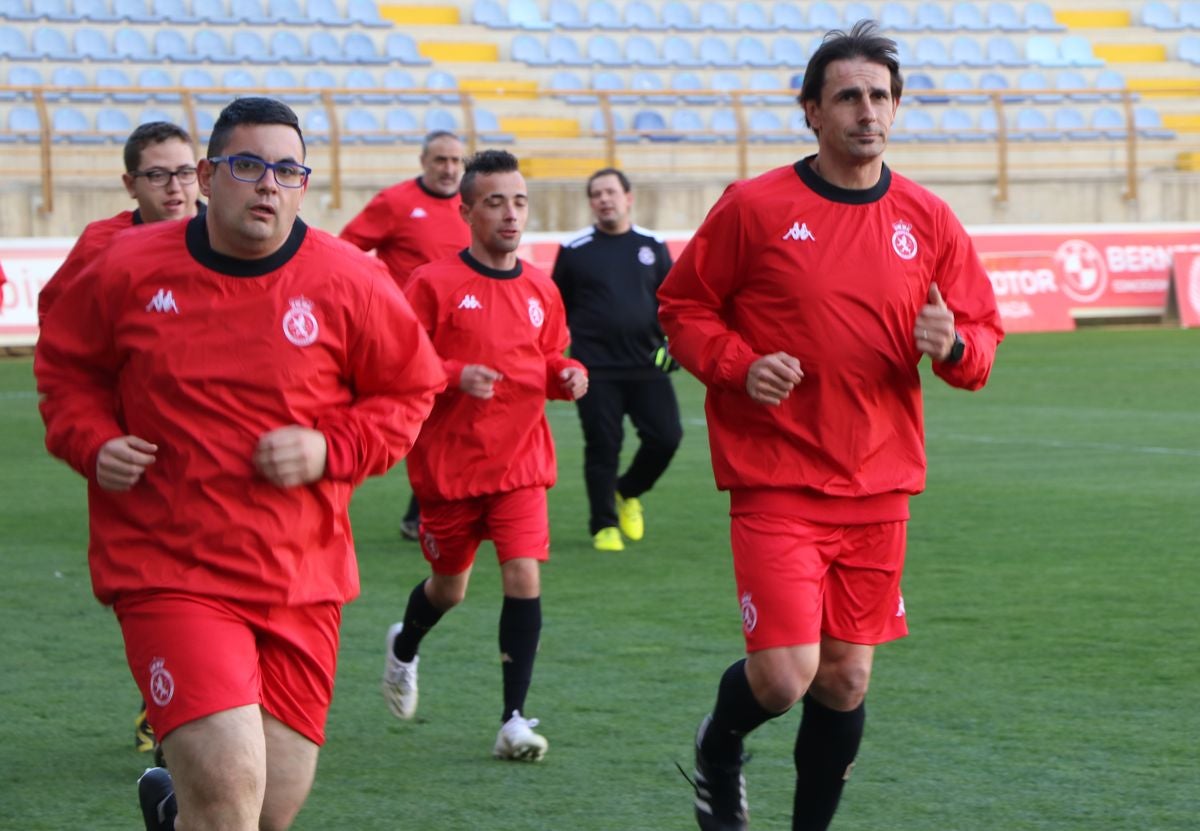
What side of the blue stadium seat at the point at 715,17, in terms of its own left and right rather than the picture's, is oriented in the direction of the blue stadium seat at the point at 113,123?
right

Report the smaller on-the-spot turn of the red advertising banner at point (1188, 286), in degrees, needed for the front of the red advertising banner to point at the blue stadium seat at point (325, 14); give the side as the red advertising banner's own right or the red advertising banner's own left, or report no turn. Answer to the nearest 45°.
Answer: approximately 90° to the red advertising banner's own right

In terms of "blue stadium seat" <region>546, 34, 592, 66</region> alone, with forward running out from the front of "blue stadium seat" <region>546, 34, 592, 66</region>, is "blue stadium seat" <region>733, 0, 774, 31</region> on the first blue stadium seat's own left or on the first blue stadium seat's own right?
on the first blue stadium seat's own left

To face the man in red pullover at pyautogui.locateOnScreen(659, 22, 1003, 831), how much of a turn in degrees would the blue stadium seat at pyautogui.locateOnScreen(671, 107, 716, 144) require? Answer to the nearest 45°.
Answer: approximately 45° to its right

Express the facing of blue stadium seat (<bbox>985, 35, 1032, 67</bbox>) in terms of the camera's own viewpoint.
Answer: facing the viewer and to the right of the viewer

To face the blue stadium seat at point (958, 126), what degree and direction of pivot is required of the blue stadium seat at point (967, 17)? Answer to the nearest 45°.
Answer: approximately 45° to its right
